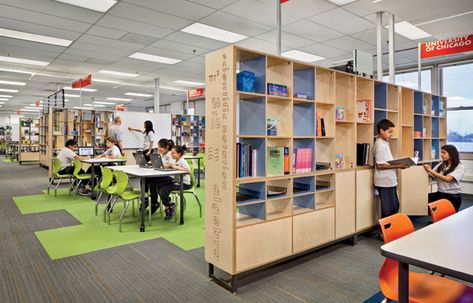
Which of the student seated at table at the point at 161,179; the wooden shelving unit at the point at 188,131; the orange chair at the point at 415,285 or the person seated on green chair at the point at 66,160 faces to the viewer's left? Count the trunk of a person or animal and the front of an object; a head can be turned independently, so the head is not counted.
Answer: the student seated at table

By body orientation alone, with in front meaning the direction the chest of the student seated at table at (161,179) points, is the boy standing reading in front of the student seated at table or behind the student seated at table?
behind

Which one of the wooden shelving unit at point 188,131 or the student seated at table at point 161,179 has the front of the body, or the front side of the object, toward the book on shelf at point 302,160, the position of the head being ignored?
the wooden shelving unit

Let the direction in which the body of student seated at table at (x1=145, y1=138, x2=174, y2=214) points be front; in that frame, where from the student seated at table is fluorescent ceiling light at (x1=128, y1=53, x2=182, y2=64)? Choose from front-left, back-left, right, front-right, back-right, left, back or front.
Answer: right

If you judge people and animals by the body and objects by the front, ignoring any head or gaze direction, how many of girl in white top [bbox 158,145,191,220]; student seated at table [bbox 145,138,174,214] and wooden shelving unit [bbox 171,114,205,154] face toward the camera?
1

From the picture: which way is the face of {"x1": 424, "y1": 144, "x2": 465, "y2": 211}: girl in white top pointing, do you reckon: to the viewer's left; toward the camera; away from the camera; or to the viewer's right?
to the viewer's left

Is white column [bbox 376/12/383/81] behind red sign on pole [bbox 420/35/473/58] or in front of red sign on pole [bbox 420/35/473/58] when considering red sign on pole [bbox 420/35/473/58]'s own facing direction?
in front

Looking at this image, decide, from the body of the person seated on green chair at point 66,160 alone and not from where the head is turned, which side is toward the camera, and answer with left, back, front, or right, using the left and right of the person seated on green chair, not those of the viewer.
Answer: right

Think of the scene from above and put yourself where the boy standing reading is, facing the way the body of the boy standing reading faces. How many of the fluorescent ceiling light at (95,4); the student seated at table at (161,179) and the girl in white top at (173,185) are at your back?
3

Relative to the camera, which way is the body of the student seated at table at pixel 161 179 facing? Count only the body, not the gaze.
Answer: to the viewer's left

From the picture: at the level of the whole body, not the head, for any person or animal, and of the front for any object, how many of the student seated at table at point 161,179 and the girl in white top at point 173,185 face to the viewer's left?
2

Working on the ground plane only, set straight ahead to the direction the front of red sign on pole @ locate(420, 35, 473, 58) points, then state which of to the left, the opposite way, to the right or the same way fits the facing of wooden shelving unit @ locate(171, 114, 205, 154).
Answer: to the left

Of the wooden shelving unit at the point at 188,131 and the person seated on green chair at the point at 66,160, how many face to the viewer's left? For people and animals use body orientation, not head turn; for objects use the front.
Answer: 0
